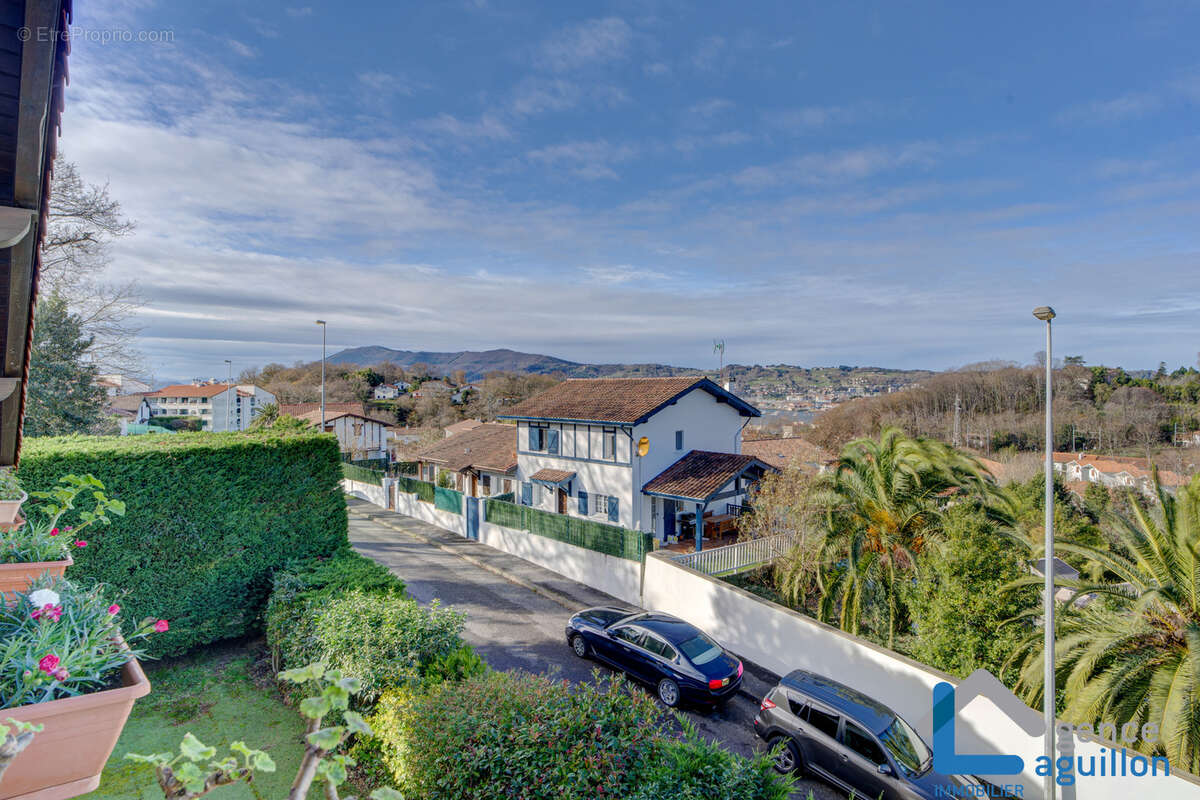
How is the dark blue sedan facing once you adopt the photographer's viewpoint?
facing away from the viewer and to the left of the viewer

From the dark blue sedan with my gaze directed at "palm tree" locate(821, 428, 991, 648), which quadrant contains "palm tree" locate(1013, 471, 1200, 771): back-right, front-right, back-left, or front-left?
front-right

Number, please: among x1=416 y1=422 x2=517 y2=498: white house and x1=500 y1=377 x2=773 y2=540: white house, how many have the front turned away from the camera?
0

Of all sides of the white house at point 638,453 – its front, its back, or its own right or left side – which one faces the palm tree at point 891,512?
left

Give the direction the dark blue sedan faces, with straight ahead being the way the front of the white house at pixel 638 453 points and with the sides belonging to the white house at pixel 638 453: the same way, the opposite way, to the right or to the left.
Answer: to the right

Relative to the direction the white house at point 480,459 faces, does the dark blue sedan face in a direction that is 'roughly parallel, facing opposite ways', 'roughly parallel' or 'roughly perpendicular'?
roughly perpendicular

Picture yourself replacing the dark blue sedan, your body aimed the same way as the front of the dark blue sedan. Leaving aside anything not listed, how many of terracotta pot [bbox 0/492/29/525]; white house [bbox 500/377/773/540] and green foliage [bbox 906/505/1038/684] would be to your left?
1

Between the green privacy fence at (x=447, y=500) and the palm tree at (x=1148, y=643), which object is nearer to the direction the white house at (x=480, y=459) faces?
the green privacy fence

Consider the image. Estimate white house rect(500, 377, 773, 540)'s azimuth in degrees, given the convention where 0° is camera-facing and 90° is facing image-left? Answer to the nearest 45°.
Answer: approximately 45°

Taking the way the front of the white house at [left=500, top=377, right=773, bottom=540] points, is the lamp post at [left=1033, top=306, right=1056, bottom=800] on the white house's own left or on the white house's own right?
on the white house's own left

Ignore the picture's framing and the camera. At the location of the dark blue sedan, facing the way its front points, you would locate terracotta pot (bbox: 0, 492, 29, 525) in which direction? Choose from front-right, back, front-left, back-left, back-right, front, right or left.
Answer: left

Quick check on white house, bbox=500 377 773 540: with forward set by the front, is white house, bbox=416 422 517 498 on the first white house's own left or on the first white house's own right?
on the first white house's own right

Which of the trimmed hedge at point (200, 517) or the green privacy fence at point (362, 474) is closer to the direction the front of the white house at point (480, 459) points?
the trimmed hedge
